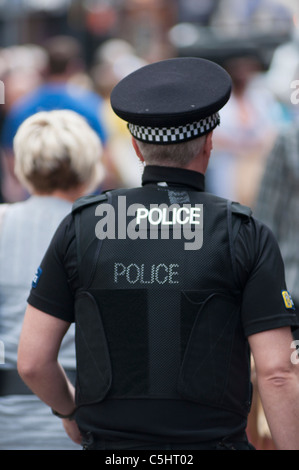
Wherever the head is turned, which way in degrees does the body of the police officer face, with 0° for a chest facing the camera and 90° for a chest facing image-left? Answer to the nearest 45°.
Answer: approximately 180°

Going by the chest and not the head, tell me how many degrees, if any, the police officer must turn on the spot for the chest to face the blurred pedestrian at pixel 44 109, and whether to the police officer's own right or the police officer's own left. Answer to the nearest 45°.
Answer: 0° — they already face them

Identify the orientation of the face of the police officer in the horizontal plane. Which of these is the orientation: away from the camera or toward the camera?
away from the camera

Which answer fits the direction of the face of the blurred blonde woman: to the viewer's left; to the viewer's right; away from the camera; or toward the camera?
away from the camera
